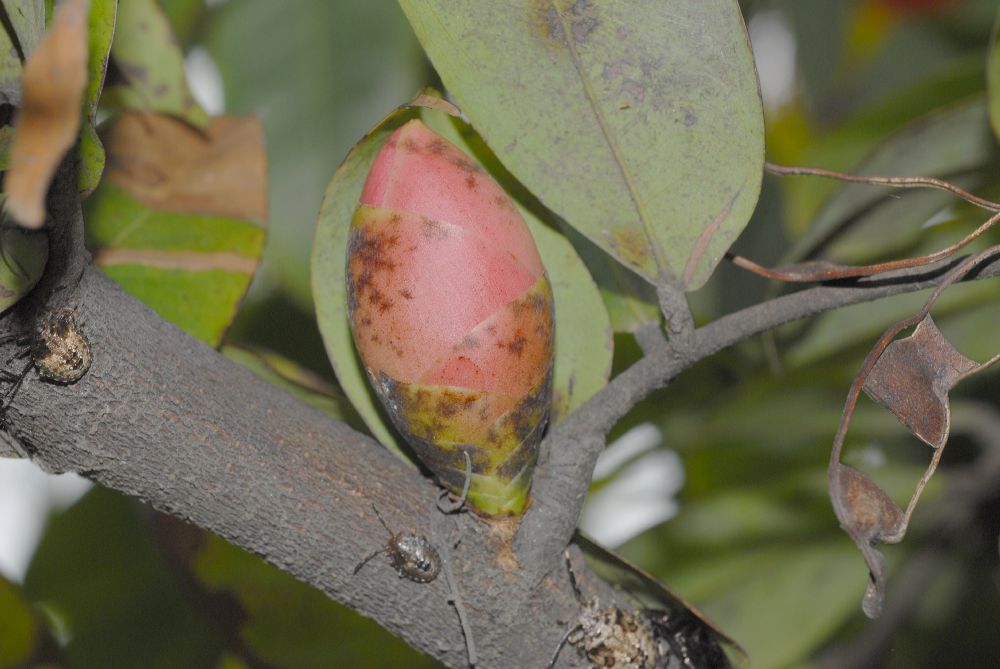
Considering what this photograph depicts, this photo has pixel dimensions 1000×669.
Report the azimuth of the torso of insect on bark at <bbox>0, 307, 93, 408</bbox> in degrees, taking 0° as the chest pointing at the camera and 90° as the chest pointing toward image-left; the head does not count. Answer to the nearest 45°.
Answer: approximately 90°

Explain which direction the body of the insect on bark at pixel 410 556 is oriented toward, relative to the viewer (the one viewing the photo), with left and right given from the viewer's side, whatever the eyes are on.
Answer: facing to the left of the viewer
